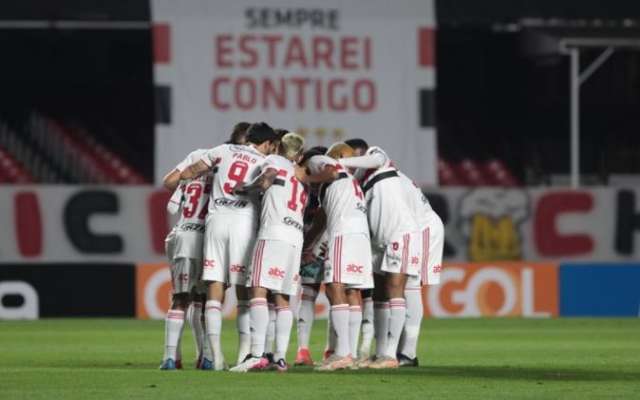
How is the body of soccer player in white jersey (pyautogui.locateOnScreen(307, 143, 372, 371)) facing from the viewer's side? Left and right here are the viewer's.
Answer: facing away from the viewer and to the left of the viewer

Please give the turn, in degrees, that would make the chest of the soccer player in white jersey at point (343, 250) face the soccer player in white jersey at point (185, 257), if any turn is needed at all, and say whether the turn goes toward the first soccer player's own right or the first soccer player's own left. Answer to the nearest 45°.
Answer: approximately 45° to the first soccer player's own left

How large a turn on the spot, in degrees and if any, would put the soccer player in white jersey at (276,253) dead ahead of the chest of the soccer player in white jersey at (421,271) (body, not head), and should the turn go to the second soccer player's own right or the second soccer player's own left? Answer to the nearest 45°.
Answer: approximately 45° to the second soccer player's own left

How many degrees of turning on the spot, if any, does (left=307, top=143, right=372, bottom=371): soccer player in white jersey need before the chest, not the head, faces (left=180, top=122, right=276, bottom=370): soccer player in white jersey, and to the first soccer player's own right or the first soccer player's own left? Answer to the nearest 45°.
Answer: approximately 45° to the first soccer player's own left

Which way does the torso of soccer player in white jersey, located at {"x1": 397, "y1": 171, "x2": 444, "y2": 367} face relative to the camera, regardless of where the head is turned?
to the viewer's left

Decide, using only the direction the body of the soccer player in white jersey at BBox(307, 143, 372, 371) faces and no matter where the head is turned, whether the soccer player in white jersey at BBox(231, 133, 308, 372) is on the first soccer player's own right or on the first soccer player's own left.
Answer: on the first soccer player's own left

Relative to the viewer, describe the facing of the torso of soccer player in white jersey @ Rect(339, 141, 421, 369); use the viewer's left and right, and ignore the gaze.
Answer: facing to the left of the viewer

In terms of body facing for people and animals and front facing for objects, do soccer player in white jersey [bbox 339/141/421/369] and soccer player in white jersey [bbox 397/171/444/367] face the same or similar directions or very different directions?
same or similar directions

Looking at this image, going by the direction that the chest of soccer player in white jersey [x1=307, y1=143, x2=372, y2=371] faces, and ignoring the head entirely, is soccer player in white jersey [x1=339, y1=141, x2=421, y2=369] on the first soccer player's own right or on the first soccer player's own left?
on the first soccer player's own right
